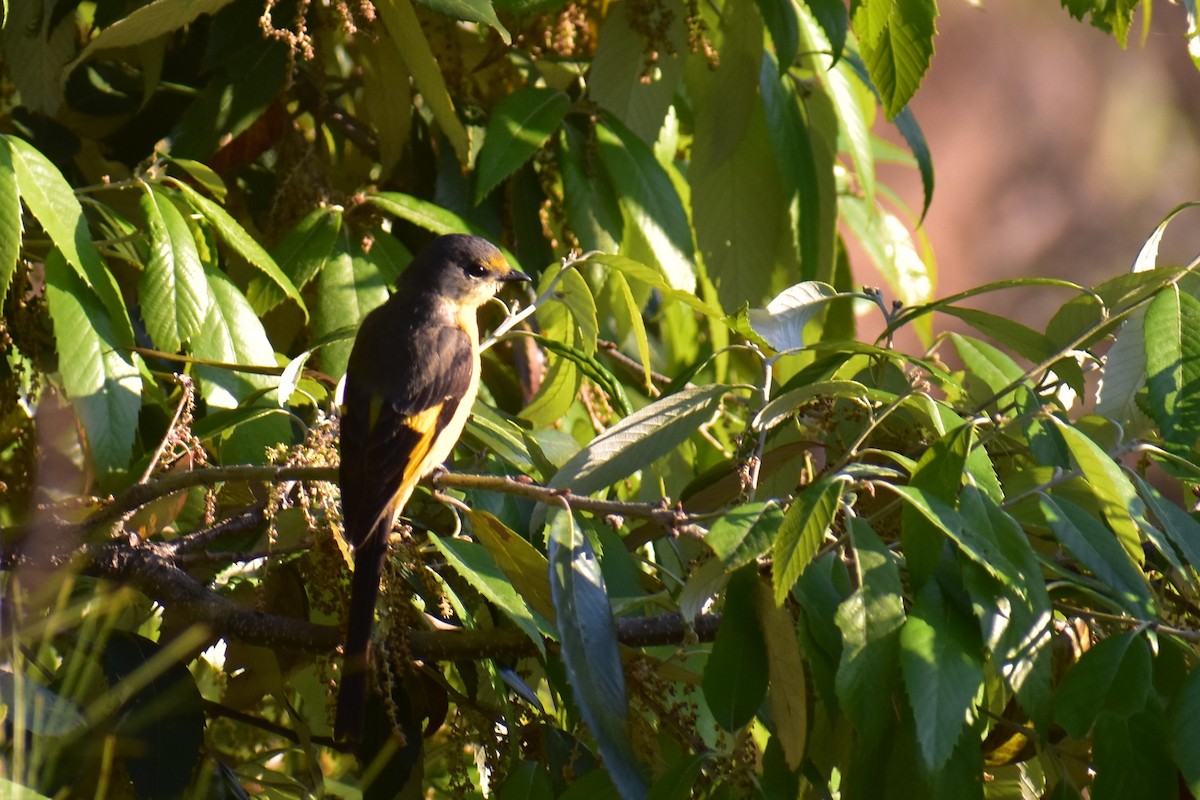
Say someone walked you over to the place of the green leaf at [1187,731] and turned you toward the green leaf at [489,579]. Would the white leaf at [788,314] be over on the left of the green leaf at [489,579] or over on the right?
right

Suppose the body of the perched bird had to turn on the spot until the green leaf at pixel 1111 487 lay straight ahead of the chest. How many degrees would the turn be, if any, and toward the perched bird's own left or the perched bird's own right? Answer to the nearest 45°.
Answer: approximately 90° to the perched bird's own right

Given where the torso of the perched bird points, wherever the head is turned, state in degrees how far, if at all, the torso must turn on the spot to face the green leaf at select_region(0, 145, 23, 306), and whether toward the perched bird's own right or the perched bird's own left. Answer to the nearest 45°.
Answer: approximately 180°

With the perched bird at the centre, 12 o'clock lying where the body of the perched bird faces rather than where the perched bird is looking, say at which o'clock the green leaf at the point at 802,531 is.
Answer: The green leaf is roughly at 2 o'clock from the perched bird.

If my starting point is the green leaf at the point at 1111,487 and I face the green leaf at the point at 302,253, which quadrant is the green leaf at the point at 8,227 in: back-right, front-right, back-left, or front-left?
front-left

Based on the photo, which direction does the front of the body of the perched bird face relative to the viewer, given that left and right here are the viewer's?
facing away from the viewer and to the right of the viewer

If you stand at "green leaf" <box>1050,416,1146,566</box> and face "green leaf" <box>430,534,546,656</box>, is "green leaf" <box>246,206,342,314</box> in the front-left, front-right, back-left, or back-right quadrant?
front-right

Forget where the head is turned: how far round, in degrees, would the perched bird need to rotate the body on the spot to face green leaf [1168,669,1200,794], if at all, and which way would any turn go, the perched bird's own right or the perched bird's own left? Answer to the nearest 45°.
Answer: approximately 90° to the perched bird's own right
